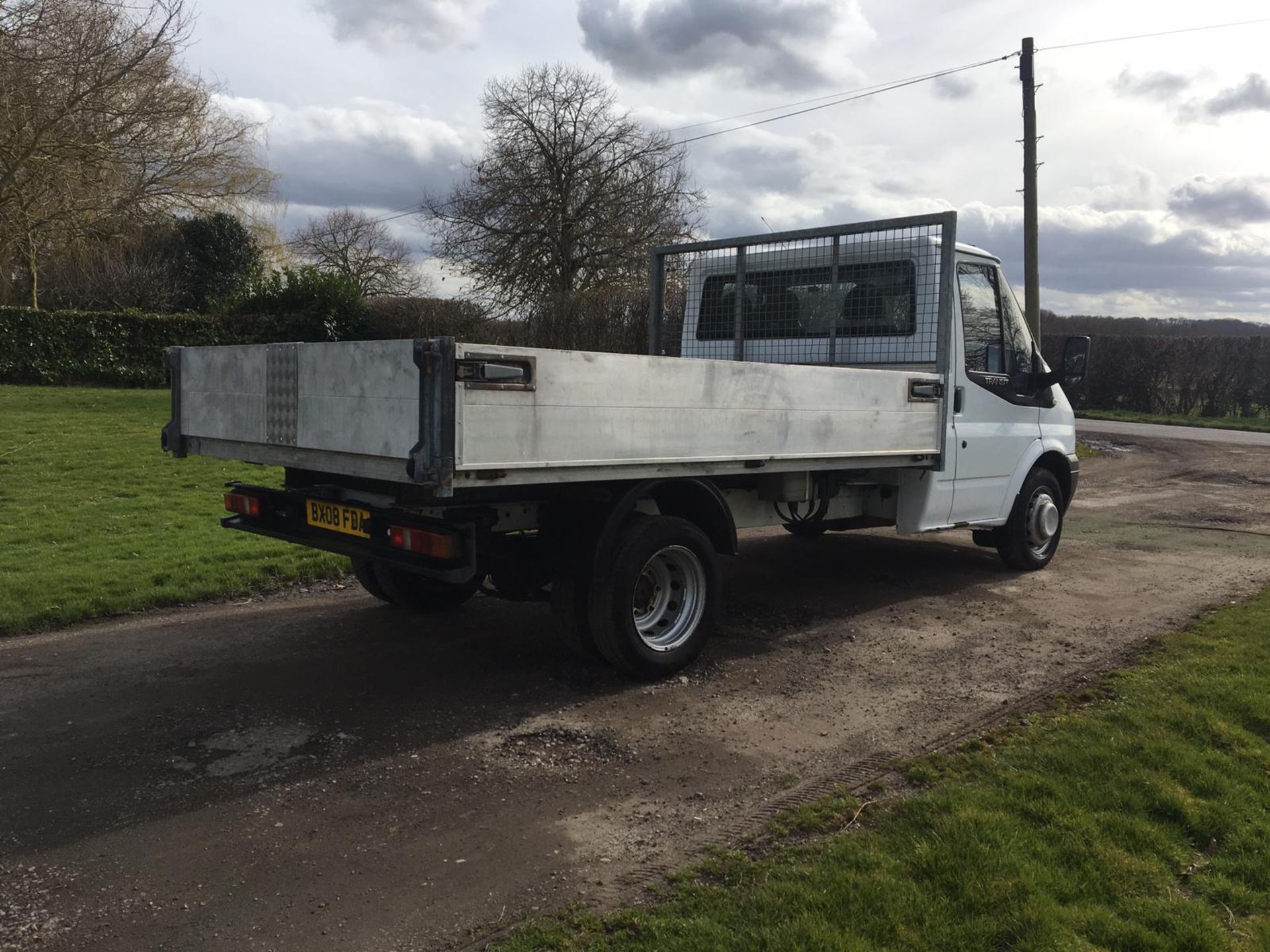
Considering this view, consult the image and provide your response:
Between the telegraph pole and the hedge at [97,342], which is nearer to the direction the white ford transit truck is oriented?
the telegraph pole

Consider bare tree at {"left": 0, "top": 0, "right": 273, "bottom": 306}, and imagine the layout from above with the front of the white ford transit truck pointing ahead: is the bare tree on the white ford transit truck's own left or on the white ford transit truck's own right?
on the white ford transit truck's own left

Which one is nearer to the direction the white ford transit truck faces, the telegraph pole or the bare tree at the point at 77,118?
the telegraph pole

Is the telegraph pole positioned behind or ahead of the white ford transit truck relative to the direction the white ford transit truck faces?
ahead

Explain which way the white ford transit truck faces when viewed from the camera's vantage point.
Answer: facing away from the viewer and to the right of the viewer

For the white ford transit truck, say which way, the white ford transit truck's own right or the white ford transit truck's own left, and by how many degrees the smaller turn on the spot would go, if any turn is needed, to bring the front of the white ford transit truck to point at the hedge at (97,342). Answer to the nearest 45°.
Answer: approximately 90° to the white ford transit truck's own left
